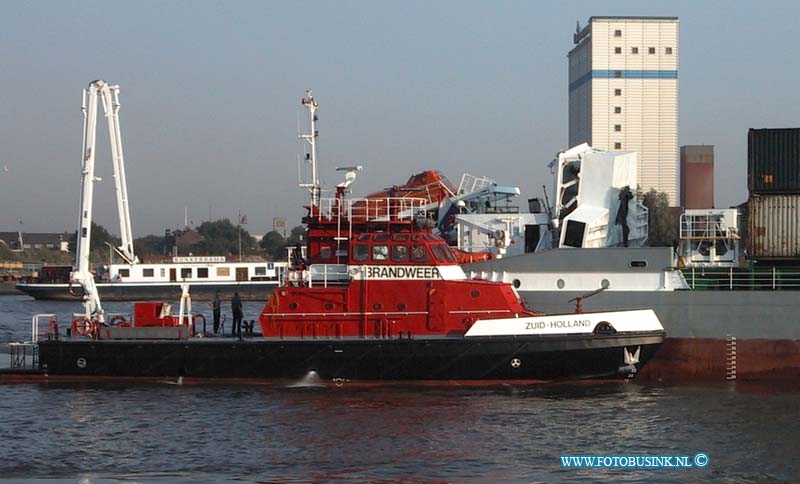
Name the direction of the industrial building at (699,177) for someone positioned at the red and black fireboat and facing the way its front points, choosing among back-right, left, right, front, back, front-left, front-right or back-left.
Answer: front-left

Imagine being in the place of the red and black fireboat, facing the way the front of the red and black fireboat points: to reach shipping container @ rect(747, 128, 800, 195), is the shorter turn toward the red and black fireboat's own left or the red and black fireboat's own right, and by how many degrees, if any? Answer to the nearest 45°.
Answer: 0° — it already faces it

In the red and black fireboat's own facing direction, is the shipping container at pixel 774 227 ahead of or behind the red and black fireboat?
ahead

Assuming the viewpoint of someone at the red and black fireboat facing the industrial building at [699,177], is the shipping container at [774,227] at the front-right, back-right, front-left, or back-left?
front-right

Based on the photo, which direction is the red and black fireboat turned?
to the viewer's right

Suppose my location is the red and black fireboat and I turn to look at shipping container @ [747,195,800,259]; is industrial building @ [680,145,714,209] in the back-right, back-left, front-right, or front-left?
front-left
